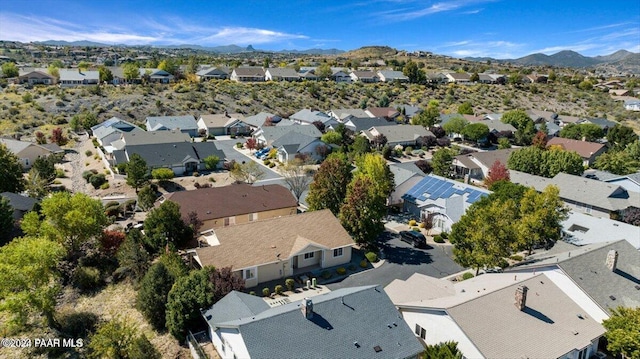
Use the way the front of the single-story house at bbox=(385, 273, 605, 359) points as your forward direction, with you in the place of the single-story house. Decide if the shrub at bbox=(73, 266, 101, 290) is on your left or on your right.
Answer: on your left

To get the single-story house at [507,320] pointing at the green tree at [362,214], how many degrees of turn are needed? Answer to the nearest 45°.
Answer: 0° — it already faces it

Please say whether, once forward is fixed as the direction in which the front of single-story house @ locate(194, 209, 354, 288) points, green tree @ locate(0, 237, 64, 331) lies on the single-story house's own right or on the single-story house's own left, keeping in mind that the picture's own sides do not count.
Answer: on the single-story house's own right

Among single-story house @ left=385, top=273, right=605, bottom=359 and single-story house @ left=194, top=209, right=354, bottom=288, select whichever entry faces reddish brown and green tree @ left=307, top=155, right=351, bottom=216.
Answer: single-story house @ left=385, top=273, right=605, bottom=359

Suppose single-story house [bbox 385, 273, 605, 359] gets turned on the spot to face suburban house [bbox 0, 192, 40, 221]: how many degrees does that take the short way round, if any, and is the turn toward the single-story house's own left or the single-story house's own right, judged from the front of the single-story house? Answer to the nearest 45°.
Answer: approximately 45° to the single-story house's own left

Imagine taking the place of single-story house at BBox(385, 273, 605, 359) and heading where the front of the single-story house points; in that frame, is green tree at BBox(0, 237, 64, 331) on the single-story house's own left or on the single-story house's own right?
on the single-story house's own left

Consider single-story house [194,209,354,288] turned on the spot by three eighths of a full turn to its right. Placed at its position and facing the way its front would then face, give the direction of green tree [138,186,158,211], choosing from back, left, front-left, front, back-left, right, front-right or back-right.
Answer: front-right

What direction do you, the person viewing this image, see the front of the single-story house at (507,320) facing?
facing away from the viewer and to the left of the viewer

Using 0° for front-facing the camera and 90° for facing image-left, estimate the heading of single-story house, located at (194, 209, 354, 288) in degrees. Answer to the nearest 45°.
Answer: approximately 315°

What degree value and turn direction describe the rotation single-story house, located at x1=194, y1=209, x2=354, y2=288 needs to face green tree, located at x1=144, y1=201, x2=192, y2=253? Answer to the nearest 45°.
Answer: approximately 135° to its right
